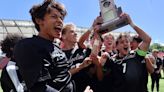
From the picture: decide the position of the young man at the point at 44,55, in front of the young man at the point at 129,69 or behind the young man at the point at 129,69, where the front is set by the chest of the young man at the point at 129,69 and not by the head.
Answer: in front

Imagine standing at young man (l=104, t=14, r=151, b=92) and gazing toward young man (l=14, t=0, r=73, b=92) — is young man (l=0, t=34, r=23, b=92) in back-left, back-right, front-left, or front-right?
front-right

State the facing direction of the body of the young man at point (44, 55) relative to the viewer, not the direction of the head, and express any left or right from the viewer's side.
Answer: facing the viewer and to the right of the viewer

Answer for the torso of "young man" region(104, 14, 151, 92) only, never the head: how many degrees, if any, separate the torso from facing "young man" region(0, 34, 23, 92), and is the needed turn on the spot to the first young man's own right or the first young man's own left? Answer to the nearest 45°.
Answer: approximately 45° to the first young man's own right

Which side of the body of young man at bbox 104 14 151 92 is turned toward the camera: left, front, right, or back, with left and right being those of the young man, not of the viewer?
front
